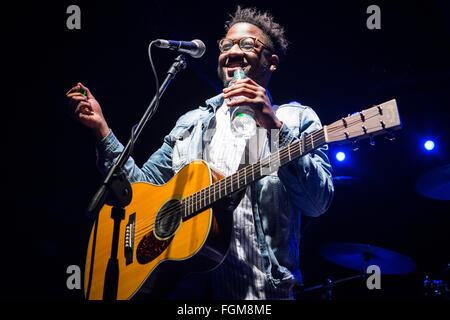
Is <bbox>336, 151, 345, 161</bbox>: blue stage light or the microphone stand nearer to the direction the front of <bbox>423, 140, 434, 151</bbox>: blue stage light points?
the microphone stand

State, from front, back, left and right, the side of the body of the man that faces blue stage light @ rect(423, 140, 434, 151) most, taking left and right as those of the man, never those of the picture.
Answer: back

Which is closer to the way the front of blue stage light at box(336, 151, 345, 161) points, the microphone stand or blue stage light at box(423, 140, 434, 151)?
the microphone stand

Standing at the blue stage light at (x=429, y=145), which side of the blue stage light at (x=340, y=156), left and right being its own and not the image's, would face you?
left

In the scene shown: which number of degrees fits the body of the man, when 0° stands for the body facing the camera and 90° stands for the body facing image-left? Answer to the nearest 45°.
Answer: approximately 45°

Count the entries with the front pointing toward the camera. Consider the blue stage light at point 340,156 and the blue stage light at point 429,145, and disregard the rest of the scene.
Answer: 2

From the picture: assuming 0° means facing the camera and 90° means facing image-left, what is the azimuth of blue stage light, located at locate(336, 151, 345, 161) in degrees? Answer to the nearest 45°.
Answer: approximately 0°

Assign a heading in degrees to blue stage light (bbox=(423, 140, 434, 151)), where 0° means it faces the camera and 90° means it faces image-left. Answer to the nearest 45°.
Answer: approximately 0°
